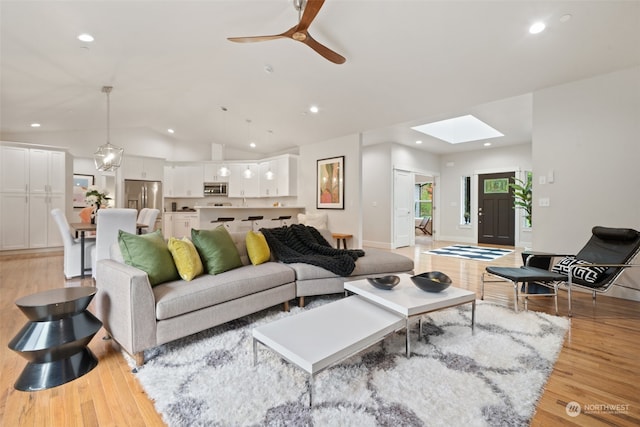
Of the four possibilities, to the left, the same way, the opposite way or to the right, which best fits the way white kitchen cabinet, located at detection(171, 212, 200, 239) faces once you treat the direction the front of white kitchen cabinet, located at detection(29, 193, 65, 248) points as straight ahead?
the same way

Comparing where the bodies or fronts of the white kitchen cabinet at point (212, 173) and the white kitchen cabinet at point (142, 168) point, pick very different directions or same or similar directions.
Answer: same or similar directions

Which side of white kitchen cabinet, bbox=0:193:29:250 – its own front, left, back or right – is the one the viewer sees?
front

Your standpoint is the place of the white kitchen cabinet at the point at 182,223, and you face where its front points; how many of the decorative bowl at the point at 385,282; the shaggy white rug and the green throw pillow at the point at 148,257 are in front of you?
3

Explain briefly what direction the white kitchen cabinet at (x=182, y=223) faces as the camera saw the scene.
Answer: facing the viewer

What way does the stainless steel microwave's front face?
toward the camera

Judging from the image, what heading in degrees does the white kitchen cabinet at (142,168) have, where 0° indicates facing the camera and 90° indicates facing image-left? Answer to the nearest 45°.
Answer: approximately 0°

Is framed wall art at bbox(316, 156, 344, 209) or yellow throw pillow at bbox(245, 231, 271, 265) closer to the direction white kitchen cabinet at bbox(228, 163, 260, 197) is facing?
the yellow throw pillow

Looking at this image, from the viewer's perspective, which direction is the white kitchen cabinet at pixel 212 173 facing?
toward the camera

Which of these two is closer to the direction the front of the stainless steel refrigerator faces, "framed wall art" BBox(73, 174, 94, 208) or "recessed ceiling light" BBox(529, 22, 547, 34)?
the recessed ceiling light

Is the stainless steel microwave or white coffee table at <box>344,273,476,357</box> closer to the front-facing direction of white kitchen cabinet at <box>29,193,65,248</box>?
the white coffee table

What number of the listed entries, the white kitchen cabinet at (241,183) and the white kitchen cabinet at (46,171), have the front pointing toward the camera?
2

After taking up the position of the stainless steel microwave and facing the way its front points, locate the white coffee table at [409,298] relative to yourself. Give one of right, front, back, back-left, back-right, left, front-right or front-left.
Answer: front

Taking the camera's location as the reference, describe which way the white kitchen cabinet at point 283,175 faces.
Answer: facing the viewer and to the left of the viewer

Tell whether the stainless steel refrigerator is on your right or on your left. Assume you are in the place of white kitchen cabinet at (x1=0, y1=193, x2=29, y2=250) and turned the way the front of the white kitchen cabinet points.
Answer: on your left

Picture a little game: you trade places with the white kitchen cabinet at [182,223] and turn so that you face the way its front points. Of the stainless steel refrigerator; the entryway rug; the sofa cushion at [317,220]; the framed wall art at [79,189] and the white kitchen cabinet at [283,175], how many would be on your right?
2

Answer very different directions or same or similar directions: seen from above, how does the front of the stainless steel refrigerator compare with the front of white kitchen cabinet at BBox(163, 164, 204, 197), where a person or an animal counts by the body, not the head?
same or similar directions

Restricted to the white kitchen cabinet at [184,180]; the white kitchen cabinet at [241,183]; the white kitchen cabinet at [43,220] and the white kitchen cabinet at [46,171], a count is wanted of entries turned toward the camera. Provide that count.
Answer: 4
